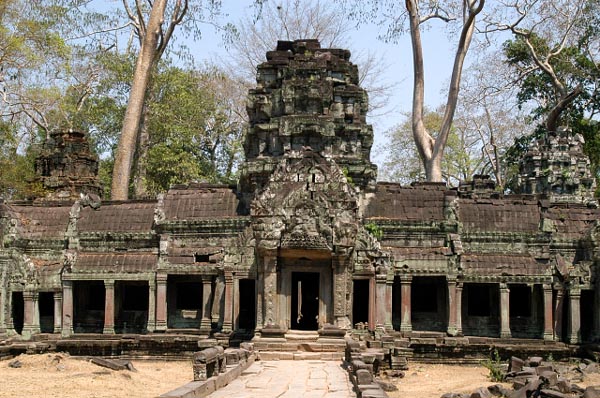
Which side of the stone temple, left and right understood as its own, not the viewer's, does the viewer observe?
front

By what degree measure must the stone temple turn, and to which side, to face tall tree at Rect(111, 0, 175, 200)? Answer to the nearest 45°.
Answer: approximately 135° to its right
